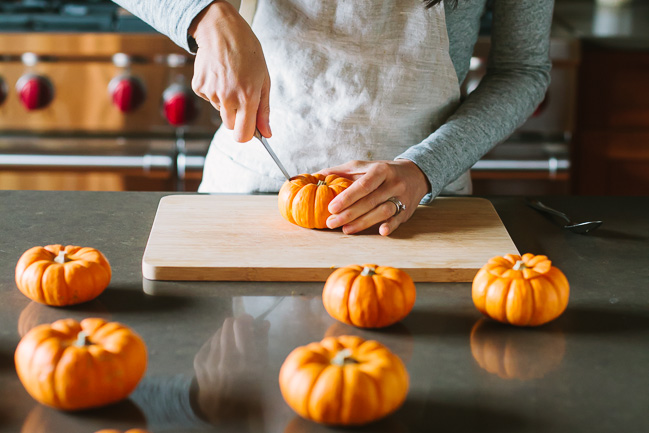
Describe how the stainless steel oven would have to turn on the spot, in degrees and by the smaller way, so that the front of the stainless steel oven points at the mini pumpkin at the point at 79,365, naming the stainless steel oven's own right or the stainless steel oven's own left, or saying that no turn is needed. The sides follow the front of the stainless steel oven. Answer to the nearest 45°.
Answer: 0° — it already faces it

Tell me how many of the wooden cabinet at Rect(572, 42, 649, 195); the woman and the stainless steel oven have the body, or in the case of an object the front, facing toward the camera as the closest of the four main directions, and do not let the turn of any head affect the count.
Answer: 3

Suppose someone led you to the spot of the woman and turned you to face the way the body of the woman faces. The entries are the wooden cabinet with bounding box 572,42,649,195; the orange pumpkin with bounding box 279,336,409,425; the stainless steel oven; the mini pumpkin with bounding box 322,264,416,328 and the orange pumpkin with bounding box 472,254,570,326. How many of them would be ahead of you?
3

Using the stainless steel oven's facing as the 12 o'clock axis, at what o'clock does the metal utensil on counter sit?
The metal utensil on counter is roughly at 11 o'clock from the stainless steel oven.

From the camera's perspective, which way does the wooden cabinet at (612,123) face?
toward the camera

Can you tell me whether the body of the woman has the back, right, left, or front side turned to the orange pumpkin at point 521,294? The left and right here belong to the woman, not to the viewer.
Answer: front

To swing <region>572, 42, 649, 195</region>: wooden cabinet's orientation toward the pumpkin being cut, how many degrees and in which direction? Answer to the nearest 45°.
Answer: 0° — it already faces it

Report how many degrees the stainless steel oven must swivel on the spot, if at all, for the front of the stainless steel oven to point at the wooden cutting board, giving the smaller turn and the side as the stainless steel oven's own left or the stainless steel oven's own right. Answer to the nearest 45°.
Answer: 0° — it already faces it

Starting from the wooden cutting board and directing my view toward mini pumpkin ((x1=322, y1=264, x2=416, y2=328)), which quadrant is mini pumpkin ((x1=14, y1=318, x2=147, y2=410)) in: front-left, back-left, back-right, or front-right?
front-right

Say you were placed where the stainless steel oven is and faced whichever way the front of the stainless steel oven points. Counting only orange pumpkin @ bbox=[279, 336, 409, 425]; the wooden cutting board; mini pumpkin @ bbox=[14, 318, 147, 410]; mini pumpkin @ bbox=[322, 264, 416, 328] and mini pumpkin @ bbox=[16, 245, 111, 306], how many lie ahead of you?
5

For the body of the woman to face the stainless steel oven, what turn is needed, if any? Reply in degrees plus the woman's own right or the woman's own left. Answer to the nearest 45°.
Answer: approximately 135° to the woman's own right

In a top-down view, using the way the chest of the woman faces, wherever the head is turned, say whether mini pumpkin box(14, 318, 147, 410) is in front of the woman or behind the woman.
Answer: in front

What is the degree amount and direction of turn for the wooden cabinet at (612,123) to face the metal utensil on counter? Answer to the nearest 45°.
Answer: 0° — it already faces it
